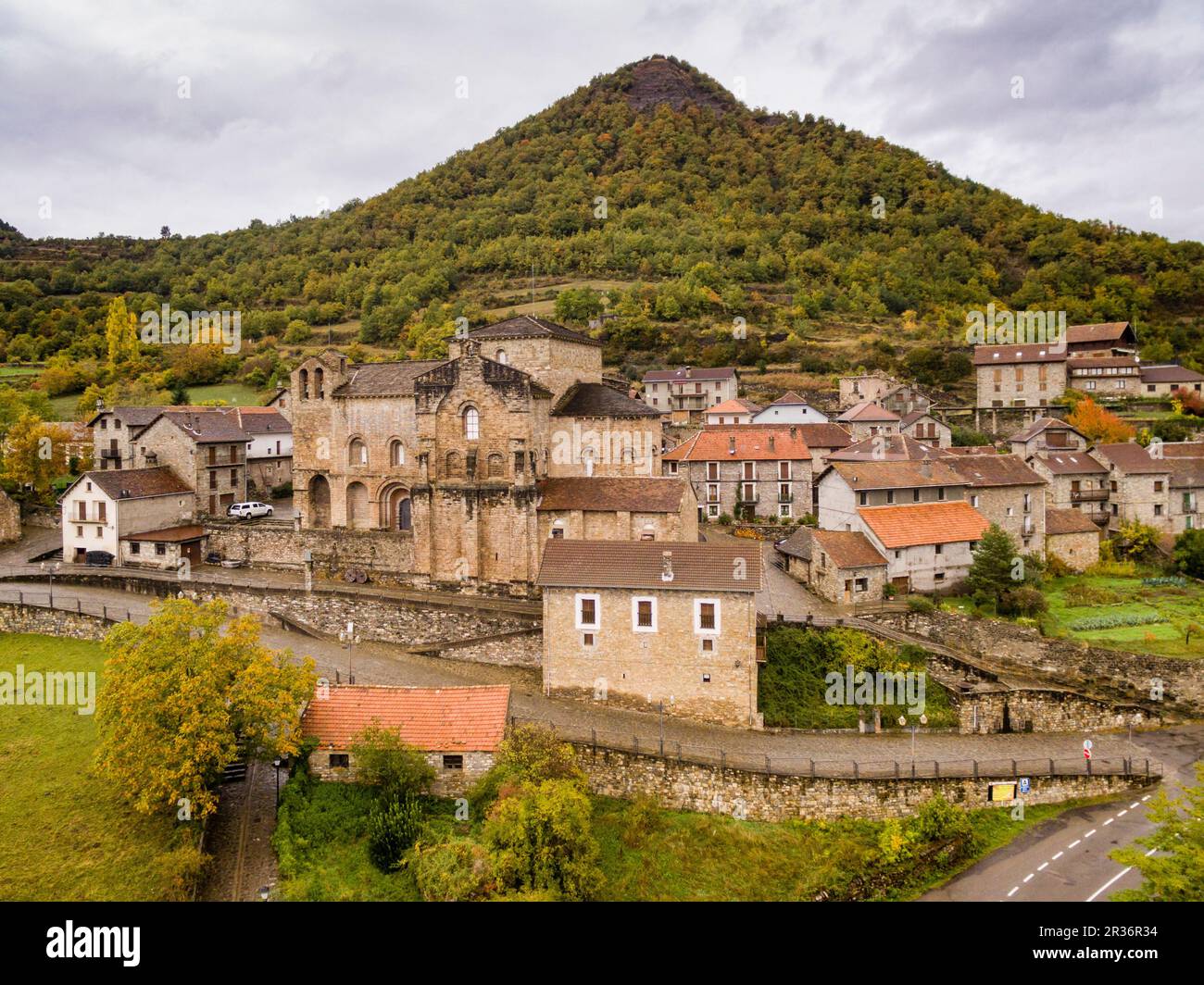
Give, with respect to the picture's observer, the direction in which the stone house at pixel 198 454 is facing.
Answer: facing the viewer and to the right of the viewer

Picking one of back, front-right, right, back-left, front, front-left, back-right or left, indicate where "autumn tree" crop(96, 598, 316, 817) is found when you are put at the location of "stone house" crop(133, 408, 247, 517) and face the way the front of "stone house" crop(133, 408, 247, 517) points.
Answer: front-right

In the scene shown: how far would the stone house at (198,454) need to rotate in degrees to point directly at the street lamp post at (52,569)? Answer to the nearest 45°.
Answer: approximately 90° to its right

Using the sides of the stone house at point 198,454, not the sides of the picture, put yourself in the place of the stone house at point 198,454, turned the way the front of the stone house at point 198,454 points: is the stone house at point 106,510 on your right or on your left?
on your right

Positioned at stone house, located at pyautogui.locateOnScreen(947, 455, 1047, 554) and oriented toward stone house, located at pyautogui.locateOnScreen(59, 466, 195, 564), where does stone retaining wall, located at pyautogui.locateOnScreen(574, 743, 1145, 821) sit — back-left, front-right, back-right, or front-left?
front-left

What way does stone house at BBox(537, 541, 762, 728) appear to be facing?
toward the camera

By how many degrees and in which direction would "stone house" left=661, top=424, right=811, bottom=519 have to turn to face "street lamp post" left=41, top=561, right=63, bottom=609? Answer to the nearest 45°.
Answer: approximately 45° to its right

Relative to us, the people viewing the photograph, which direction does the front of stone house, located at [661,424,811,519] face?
facing the viewer
